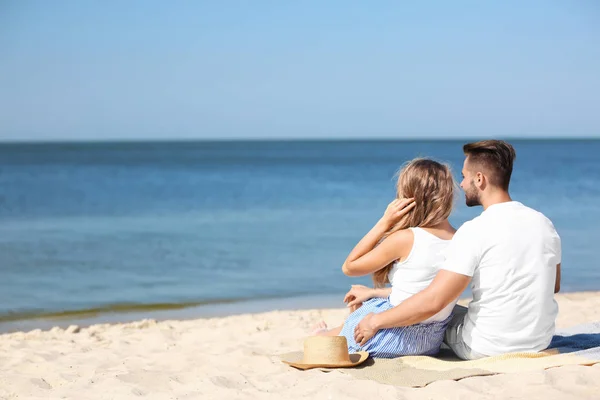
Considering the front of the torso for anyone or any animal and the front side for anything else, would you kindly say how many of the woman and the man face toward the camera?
0

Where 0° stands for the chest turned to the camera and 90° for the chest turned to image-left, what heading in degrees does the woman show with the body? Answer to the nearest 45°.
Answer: approximately 135°

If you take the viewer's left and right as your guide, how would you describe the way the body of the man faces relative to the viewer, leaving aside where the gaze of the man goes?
facing away from the viewer and to the left of the viewer

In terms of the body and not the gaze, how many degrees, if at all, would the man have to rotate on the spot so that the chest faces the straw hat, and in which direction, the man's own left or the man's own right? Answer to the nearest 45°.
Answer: approximately 45° to the man's own left

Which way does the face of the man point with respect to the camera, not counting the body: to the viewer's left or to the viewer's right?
to the viewer's left
